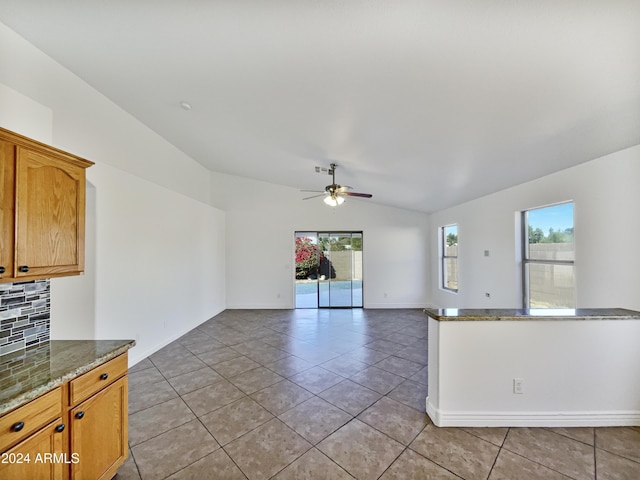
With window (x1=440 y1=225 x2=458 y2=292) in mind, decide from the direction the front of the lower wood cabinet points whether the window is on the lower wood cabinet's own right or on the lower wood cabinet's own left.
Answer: on the lower wood cabinet's own left

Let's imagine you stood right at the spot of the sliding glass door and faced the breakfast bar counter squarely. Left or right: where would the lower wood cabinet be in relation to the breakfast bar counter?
right

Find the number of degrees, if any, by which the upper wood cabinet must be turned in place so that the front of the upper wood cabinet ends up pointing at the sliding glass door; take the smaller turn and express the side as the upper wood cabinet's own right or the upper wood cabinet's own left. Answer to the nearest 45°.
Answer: approximately 90° to the upper wood cabinet's own left

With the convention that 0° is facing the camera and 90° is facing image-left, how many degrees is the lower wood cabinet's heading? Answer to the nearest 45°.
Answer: approximately 315°

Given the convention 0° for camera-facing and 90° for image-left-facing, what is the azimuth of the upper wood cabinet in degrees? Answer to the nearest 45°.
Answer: approximately 315°

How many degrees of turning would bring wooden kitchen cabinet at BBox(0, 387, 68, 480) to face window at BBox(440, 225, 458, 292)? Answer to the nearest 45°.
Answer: approximately 45° to its left

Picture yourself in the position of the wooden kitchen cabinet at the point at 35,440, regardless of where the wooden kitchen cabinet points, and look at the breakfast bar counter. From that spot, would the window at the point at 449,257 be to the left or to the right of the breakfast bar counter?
left

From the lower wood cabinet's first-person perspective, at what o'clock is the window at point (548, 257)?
The window is roughly at 11 o'clock from the lower wood cabinet.

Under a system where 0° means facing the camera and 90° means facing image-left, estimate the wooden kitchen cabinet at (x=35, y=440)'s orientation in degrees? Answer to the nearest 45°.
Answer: approximately 315°

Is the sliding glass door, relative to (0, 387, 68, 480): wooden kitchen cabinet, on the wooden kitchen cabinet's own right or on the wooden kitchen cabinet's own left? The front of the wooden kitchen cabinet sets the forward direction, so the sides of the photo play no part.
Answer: on the wooden kitchen cabinet's own left
